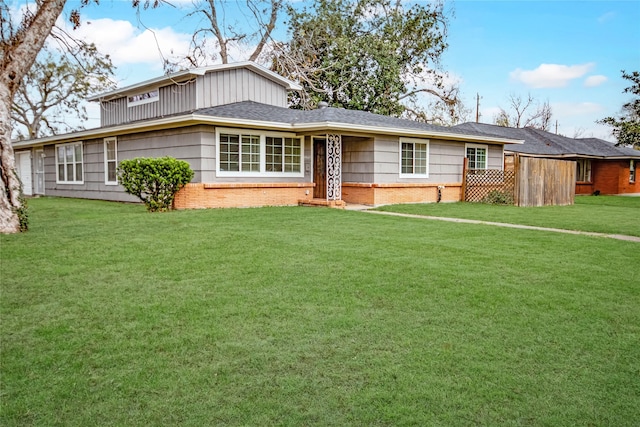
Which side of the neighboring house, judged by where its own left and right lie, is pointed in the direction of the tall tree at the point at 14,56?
right

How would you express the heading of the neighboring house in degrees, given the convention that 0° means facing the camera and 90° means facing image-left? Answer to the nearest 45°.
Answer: approximately 315°

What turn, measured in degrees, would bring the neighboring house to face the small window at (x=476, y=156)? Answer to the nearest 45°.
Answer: approximately 45° to its right

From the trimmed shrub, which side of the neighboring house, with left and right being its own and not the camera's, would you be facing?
right
